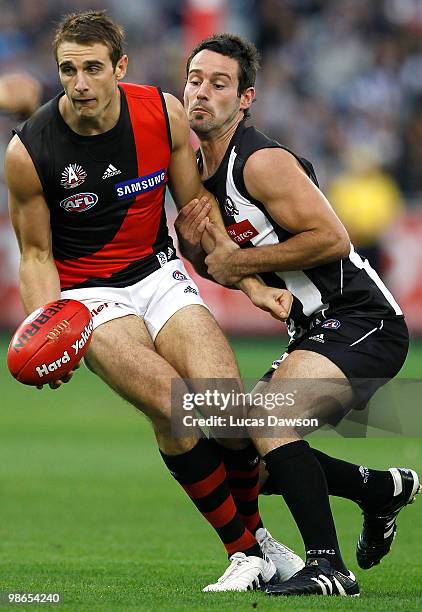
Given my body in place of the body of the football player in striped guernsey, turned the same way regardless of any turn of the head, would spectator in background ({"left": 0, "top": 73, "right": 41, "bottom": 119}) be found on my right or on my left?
on my right

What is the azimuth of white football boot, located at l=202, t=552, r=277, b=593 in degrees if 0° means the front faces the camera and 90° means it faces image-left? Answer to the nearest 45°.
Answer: approximately 45°

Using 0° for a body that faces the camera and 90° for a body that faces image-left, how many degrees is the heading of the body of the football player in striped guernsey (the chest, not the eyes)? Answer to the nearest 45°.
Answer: approximately 45°
